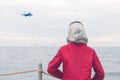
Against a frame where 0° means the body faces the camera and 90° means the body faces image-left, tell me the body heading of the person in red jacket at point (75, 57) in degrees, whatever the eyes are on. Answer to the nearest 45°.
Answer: approximately 180°

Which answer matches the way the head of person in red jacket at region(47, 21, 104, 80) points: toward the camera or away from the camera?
away from the camera
